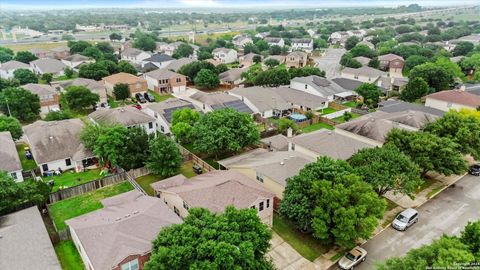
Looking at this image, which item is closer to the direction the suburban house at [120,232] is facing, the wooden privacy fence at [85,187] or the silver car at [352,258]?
the silver car

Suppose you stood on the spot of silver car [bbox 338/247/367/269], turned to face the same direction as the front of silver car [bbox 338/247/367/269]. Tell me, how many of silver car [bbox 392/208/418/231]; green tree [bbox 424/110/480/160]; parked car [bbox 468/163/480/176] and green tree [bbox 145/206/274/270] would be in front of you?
1

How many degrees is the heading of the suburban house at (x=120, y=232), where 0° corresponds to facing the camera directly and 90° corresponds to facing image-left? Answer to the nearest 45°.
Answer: approximately 315°

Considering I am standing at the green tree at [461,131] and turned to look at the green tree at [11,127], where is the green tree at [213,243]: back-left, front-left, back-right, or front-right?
front-left

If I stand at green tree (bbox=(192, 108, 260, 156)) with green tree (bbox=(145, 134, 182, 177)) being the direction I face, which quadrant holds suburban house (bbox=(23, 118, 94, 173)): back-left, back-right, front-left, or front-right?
front-right

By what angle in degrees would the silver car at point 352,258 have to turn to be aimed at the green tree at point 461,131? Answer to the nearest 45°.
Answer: approximately 180°

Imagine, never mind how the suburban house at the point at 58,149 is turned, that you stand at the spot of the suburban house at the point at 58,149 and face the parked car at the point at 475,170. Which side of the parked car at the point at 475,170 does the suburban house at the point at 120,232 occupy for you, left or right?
right

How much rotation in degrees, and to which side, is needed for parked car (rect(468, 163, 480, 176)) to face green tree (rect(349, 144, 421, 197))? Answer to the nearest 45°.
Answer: approximately 45° to its left

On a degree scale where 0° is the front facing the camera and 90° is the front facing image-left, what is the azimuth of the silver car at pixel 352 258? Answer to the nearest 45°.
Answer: approximately 45°
